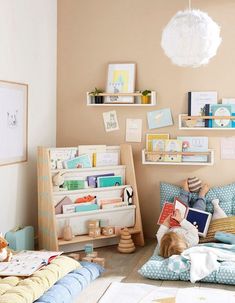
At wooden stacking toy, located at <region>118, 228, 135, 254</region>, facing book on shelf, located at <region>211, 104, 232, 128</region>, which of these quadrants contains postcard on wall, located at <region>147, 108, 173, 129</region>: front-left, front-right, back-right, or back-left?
front-left

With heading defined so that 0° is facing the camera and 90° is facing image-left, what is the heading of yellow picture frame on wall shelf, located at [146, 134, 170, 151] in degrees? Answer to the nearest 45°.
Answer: approximately 0°

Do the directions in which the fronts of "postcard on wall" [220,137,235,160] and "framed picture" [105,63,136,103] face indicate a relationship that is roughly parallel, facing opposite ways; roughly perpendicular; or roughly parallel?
roughly parallel

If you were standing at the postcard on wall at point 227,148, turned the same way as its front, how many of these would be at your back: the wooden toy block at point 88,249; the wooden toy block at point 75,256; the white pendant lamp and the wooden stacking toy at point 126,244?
0

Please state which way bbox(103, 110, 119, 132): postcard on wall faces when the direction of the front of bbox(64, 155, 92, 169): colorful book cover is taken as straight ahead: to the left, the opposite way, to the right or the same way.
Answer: the same way

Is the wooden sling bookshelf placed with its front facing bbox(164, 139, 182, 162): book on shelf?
no

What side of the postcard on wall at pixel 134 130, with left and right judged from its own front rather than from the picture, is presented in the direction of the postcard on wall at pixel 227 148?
left

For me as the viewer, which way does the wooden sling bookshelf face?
facing the viewer and to the right of the viewer

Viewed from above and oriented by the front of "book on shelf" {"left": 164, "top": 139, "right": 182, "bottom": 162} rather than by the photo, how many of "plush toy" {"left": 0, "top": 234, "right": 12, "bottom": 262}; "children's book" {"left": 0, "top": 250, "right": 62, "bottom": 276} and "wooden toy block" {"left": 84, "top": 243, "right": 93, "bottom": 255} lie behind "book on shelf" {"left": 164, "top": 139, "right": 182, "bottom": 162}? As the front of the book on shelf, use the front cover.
0

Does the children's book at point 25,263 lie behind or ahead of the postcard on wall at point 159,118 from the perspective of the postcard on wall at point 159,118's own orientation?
ahead

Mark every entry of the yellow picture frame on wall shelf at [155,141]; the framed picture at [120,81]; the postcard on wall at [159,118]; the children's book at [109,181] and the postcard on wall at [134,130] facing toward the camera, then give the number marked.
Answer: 5

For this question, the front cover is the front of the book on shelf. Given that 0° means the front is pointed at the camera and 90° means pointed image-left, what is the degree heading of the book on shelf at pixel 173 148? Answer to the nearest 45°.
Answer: approximately 0°

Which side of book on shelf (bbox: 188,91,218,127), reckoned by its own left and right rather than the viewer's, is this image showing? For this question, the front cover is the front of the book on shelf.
front

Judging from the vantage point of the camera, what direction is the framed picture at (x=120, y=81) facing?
facing the viewer

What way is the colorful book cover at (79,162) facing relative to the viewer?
toward the camera

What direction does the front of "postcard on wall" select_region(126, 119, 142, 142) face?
toward the camera

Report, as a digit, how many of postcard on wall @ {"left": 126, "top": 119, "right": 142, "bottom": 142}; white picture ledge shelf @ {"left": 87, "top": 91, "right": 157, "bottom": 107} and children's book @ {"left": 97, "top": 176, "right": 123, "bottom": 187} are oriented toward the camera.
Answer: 3
